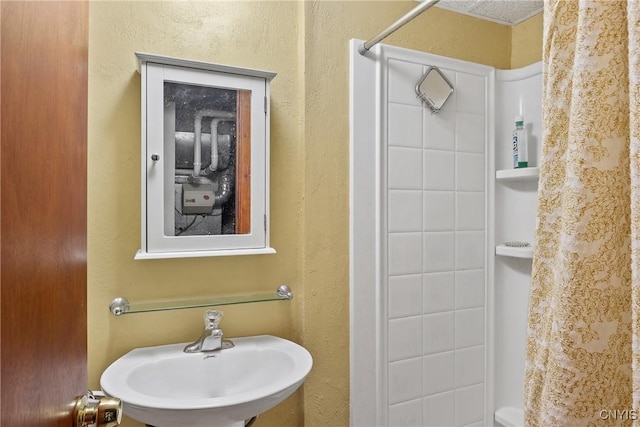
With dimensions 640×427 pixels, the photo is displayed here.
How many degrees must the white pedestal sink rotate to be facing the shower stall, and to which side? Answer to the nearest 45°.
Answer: approximately 90° to its left

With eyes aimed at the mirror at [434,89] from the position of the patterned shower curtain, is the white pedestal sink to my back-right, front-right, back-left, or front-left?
front-left

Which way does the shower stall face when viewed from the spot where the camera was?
facing the viewer and to the left of the viewer

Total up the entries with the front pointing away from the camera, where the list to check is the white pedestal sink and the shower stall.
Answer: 0

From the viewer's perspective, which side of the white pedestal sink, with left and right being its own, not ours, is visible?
front

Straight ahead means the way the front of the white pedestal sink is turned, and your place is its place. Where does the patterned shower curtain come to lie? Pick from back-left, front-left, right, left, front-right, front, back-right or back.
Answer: front-left

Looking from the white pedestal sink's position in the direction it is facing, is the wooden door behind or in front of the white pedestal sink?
in front

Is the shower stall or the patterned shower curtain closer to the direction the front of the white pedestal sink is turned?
the patterned shower curtain
